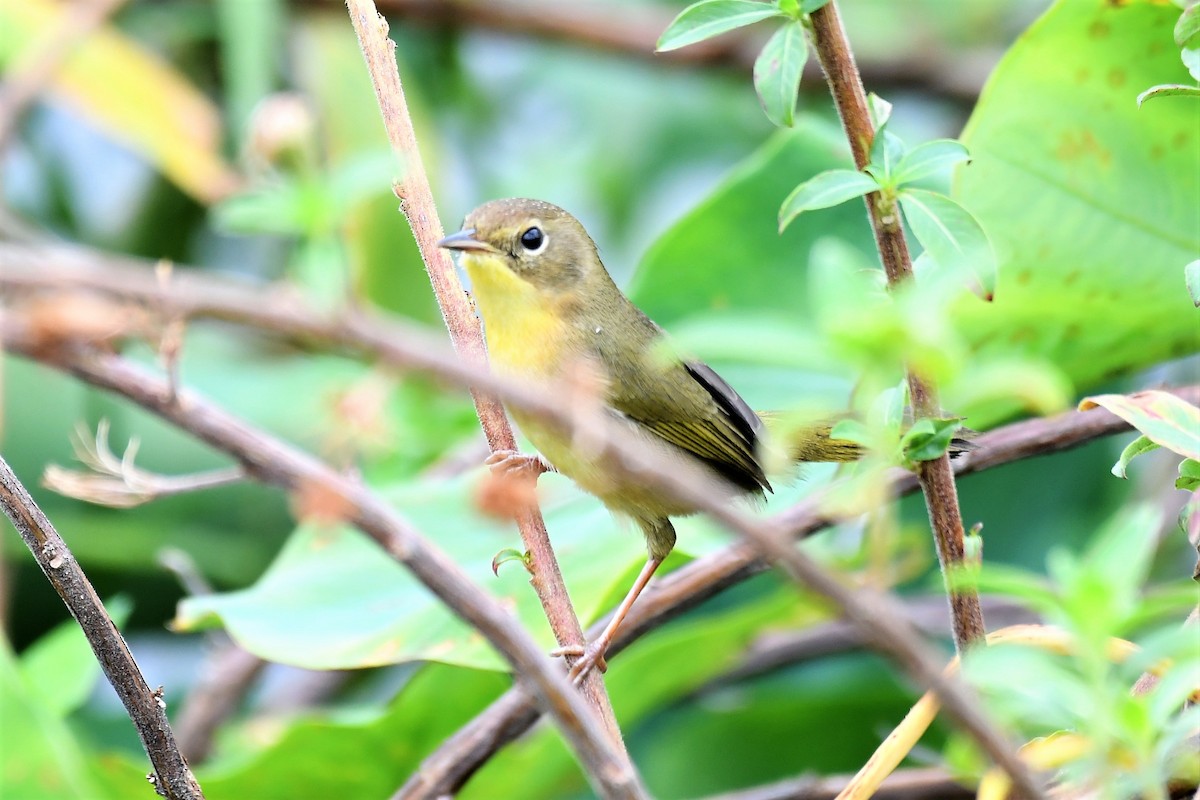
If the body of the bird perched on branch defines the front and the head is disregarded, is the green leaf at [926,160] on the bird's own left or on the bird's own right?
on the bird's own left

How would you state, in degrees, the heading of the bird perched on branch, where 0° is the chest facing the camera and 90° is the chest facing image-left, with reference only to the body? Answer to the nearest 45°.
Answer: approximately 90°

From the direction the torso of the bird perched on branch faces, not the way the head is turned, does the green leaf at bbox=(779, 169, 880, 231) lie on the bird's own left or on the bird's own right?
on the bird's own left

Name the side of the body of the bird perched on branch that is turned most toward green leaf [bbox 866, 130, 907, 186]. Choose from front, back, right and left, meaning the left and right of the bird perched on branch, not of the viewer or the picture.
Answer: back

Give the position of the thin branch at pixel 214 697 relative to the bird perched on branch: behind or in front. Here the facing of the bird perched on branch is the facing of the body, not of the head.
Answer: in front

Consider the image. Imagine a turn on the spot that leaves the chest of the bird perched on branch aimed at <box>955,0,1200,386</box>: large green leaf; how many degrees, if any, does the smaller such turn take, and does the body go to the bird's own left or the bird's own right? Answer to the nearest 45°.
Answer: approximately 135° to the bird's own left

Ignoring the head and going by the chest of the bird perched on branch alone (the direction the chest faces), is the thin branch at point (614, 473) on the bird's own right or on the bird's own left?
on the bird's own left

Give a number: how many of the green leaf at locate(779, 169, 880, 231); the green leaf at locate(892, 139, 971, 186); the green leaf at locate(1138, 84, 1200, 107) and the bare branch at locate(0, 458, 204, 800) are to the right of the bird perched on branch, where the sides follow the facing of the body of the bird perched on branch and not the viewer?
0
